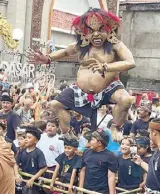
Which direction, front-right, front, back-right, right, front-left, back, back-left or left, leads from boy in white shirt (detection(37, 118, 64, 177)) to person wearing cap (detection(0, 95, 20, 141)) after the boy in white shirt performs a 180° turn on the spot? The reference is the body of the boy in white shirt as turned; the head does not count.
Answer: front-left

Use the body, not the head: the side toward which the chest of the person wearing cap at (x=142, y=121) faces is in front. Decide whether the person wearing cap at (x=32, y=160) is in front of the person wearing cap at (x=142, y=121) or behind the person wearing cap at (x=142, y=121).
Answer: in front

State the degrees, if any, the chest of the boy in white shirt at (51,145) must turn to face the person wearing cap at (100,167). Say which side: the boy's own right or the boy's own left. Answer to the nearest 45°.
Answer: approximately 45° to the boy's own left

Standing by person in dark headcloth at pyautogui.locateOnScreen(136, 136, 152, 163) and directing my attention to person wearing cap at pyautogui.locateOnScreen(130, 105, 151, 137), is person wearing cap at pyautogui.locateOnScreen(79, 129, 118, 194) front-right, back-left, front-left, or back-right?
back-left

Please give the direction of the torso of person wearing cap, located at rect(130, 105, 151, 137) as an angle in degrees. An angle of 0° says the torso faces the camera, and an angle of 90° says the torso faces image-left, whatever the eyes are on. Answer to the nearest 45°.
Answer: approximately 45°

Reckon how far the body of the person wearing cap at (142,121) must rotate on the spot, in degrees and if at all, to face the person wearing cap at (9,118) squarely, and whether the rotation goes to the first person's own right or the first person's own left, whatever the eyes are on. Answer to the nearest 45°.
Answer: approximately 45° to the first person's own right

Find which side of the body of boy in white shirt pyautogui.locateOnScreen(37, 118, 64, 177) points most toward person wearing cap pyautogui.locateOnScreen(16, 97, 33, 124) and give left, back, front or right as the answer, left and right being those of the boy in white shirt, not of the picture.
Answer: back

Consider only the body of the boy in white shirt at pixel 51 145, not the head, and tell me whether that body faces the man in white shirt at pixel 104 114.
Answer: no

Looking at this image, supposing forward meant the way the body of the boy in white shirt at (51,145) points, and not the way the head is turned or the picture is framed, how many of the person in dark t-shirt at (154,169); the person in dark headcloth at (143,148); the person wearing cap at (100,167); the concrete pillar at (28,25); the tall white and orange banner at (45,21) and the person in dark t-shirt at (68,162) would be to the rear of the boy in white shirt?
2

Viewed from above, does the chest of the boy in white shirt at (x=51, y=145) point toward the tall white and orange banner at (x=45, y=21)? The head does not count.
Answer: no

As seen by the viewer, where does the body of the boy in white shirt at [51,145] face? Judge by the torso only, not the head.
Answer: toward the camera

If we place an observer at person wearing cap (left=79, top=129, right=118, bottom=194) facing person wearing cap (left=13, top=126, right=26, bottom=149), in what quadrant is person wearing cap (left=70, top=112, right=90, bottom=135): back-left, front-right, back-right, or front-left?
front-right

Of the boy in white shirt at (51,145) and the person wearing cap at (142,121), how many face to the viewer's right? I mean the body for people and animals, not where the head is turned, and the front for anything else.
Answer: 0

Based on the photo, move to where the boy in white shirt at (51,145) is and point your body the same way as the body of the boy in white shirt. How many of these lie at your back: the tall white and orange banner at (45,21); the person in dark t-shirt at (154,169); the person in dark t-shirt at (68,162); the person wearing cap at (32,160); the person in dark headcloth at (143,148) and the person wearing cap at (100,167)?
1
